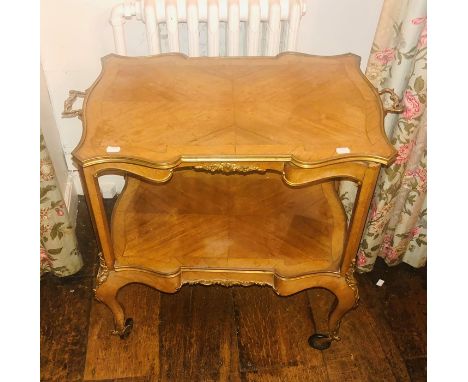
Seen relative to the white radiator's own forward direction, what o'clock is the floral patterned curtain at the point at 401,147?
The floral patterned curtain is roughly at 10 o'clock from the white radiator.

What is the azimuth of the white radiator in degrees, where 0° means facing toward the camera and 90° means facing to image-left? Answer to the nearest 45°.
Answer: approximately 0°

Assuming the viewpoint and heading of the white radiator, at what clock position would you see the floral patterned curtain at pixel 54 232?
The floral patterned curtain is roughly at 2 o'clock from the white radiator.

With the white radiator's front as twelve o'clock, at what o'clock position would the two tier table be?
The two tier table is roughly at 12 o'clock from the white radiator.

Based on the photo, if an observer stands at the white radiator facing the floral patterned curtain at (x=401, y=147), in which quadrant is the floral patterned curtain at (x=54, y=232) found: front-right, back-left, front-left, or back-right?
back-right
